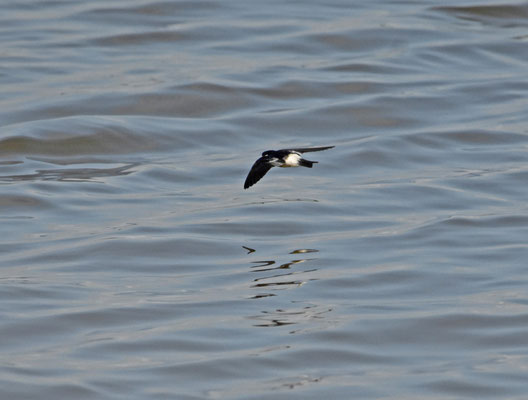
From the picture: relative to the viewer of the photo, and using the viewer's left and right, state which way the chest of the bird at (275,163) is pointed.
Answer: facing away from the viewer and to the left of the viewer
